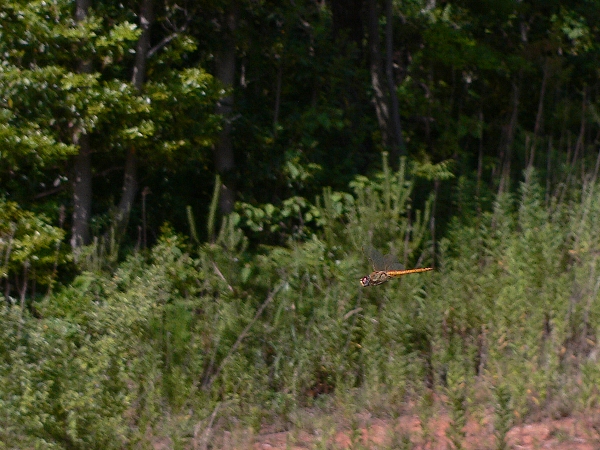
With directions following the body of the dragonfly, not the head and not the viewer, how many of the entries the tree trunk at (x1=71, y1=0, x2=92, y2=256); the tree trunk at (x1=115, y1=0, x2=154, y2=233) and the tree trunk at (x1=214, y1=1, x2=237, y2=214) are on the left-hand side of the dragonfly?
0

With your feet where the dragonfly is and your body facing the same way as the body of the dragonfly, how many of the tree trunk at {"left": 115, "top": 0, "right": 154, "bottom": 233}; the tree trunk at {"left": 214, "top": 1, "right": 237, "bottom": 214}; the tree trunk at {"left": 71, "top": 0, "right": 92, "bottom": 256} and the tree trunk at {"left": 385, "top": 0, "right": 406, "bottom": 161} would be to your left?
0

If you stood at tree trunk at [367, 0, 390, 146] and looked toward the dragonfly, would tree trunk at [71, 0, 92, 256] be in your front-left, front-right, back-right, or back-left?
front-right

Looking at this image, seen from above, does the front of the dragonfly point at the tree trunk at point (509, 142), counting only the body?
no

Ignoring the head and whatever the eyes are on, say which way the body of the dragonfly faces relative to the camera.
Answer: to the viewer's left

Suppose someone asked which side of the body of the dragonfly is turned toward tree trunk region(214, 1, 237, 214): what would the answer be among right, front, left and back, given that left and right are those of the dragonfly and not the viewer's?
right

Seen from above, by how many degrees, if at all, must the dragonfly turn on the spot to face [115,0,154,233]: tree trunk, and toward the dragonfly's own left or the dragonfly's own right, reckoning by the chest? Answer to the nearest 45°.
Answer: approximately 45° to the dragonfly's own right

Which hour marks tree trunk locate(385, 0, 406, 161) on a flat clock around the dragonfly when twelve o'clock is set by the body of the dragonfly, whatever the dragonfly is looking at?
The tree trunk is roughly at 3 o'clock from the dragonfly.

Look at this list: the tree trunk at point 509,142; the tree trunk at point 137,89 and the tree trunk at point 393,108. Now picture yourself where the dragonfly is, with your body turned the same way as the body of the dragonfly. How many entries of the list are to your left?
0

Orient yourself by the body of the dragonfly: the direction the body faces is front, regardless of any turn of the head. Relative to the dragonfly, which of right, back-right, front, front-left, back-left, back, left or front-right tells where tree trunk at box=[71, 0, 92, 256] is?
front-right
